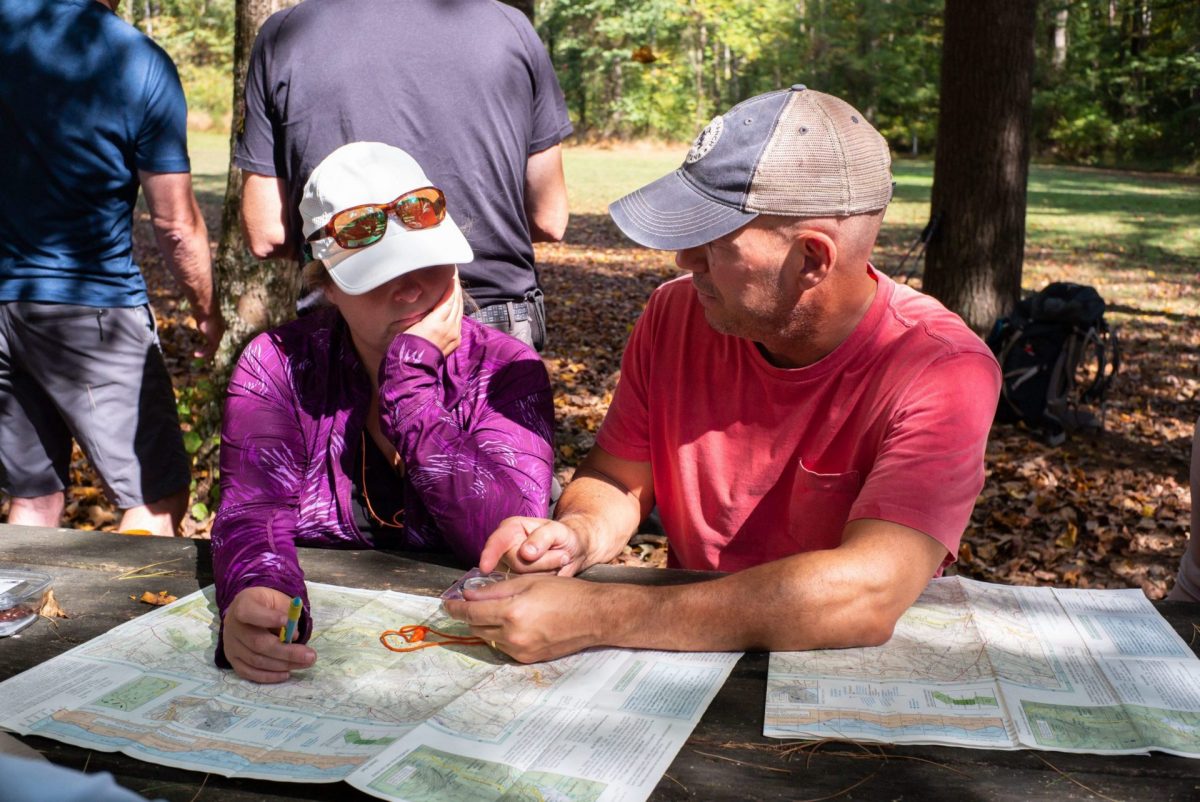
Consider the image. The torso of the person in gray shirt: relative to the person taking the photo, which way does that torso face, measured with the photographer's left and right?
facing away from the viewer

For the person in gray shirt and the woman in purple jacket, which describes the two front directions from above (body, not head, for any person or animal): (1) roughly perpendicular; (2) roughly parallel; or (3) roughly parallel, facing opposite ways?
roughly parallel, facing opposite ways

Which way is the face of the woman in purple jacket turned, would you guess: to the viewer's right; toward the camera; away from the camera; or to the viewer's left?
toward the camera

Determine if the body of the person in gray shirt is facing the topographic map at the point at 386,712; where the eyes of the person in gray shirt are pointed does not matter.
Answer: no

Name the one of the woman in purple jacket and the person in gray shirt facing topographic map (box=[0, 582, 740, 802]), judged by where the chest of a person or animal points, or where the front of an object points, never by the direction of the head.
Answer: the woman in purple jacket

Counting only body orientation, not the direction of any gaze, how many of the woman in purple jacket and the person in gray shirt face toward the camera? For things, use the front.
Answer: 1

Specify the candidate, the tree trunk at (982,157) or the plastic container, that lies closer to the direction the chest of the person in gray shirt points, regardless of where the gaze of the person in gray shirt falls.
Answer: the tree trunk

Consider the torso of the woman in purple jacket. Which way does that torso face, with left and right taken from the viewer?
facing the viewer

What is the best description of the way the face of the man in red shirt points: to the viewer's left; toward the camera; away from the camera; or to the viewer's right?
to the viewer's left

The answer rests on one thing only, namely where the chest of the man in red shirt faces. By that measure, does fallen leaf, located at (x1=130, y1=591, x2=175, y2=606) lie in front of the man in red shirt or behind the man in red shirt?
in front

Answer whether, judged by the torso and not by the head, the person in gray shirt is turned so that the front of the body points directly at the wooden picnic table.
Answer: no

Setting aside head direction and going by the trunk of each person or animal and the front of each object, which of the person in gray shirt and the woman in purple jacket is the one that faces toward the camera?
the woman in purple jacket

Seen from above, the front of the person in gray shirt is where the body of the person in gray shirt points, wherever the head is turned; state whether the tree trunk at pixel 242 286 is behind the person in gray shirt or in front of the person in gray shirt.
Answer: in front

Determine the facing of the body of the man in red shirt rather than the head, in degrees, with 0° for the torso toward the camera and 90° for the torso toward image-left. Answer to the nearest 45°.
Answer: approximately 45°

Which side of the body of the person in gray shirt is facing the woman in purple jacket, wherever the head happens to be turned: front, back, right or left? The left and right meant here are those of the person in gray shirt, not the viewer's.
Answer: back
